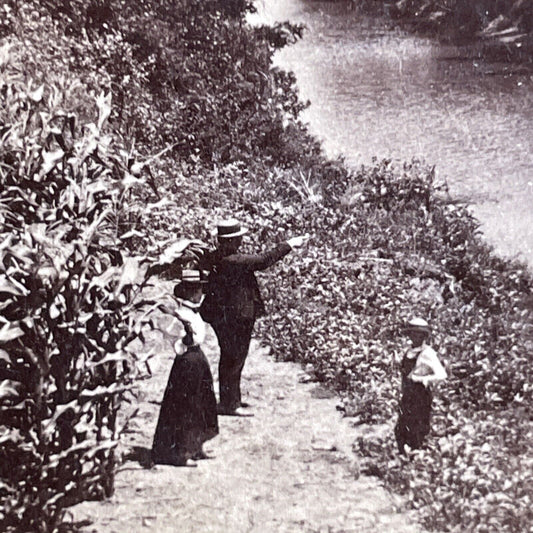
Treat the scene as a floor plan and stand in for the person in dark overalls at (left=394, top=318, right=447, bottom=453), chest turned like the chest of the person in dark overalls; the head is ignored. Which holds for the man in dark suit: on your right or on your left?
on your right

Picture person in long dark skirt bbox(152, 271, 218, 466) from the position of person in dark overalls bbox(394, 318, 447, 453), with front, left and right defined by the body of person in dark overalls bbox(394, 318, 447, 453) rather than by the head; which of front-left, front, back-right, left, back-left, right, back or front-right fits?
front-right

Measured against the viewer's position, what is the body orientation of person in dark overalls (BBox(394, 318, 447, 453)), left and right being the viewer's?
facing the viewer and to the left of the viewer

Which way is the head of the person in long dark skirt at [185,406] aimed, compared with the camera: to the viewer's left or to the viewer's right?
to the viewer's right

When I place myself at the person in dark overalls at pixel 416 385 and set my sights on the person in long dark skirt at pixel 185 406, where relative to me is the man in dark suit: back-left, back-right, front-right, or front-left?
front-right
